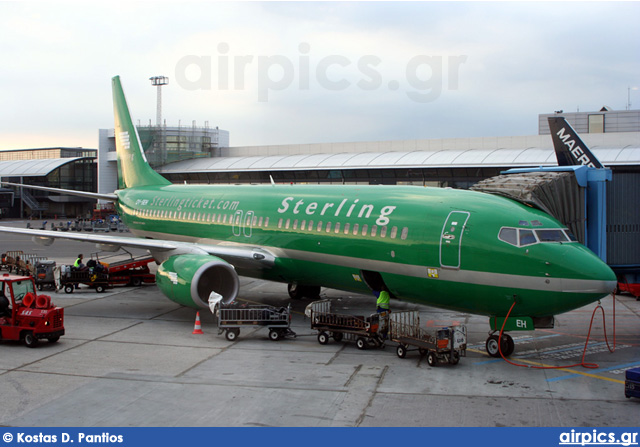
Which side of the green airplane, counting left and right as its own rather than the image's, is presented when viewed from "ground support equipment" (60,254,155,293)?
back

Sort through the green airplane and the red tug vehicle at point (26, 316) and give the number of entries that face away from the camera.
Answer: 0

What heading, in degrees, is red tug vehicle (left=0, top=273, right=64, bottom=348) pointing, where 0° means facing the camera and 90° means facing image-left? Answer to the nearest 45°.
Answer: approximately 315°

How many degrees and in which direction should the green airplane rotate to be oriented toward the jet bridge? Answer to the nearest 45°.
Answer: approximately 45° to its left

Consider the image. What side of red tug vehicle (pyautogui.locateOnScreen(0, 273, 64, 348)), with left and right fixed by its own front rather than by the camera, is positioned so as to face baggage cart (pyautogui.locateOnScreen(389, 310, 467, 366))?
front

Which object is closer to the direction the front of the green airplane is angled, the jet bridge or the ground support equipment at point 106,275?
the jet bridge
